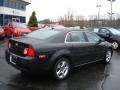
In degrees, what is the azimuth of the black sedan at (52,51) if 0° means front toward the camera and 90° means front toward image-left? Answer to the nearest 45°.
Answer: approximately 225°

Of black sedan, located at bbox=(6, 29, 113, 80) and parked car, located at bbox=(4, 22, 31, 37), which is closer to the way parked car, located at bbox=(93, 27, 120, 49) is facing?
the black sedan

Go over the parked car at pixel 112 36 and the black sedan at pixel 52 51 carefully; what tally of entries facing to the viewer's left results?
0

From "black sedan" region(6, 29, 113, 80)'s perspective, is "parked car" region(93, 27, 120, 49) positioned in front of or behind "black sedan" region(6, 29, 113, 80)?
in front

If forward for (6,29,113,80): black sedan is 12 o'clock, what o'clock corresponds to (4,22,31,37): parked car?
The parked car is roughly at 10 o'clock from the black sedan.

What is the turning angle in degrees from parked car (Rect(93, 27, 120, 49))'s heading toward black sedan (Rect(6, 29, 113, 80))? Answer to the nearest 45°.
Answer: approximately 45° to its right
